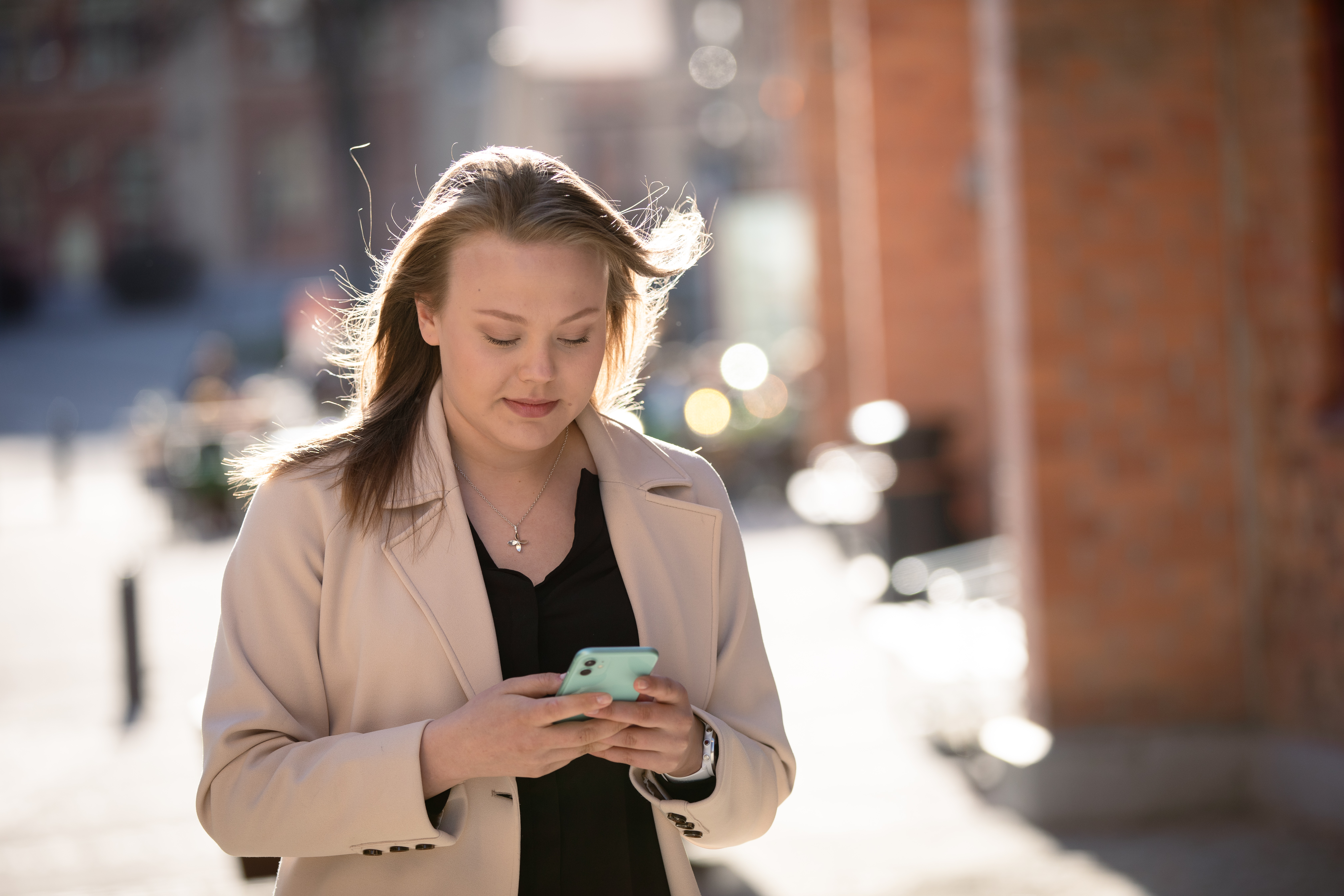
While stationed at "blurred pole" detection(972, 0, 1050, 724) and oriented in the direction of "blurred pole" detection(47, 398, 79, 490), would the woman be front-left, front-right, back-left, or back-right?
back-left

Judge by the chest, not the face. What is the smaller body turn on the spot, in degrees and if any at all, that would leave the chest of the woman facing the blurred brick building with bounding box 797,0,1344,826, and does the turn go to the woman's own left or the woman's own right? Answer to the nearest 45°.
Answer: approximately 135° to the woman's own left

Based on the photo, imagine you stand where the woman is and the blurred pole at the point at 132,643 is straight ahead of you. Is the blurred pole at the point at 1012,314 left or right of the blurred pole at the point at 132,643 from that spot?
right

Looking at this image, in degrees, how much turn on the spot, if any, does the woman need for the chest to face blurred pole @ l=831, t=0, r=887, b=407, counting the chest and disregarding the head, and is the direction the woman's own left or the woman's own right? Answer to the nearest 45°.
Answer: approximately 180°

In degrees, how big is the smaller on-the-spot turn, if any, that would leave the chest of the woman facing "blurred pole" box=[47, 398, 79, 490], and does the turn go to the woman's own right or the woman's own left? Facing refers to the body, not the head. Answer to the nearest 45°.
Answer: approximately 180°

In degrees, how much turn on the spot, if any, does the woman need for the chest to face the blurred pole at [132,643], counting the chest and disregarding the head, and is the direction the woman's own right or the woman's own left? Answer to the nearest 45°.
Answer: approximately 180°

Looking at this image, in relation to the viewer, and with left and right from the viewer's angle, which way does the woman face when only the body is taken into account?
facing the viewer

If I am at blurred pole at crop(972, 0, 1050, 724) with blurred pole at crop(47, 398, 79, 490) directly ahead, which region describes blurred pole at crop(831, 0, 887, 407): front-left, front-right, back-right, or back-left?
front-right

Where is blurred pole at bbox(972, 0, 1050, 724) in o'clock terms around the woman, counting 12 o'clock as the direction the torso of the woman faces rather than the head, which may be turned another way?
The blurred pole is roughly at 7 o'clock from the woman.

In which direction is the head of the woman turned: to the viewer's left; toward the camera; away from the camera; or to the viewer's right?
toward the camera

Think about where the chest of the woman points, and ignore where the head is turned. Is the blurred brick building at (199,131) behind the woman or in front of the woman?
behind
